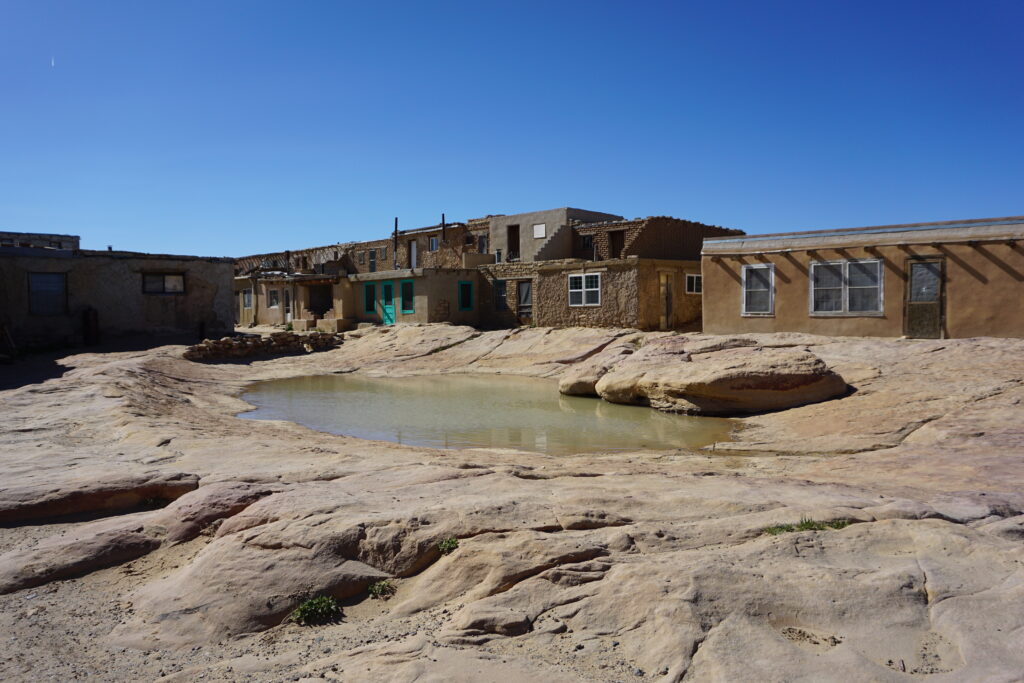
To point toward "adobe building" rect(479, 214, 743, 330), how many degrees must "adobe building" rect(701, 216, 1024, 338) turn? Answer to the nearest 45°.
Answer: approximately 135° to its right

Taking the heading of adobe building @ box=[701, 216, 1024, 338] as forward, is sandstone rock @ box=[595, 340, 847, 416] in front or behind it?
in front

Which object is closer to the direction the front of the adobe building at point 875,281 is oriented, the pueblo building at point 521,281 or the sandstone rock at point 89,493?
the sandstone rock

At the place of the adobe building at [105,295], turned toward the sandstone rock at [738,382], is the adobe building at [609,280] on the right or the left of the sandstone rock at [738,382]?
left

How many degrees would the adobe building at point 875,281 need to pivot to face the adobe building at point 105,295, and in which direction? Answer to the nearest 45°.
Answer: approximately 90° to its right

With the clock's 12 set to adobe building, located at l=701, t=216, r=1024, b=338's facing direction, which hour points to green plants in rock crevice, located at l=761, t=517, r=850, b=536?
The green plants in rock crevice is roughly at 12 o'clock from the adobe building.

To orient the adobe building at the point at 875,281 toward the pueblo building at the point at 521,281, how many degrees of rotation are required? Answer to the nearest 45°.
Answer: approximately 135° to its right

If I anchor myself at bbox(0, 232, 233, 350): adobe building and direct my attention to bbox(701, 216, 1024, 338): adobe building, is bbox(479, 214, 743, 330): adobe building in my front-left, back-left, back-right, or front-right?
front-left

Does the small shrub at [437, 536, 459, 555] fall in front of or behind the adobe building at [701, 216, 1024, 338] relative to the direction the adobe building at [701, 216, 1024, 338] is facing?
in front

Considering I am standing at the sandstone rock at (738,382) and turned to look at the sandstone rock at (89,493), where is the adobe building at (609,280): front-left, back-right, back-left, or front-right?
back-right

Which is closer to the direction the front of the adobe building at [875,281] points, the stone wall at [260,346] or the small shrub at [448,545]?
the small shrub

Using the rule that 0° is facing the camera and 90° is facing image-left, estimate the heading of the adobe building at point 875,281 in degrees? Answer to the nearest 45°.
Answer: approximately 0°

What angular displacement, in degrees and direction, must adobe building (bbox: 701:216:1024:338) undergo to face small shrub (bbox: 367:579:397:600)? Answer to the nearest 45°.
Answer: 0° — it already faces it

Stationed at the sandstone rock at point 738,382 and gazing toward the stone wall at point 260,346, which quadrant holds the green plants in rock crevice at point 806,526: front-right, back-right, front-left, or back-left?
back-left

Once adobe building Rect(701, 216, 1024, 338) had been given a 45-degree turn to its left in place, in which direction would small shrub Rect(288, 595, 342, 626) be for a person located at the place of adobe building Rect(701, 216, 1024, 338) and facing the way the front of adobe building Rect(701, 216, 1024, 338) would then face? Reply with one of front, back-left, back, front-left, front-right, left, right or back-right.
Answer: front-right

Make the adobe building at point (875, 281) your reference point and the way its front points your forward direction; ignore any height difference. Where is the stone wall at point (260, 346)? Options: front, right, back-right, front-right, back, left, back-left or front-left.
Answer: right
